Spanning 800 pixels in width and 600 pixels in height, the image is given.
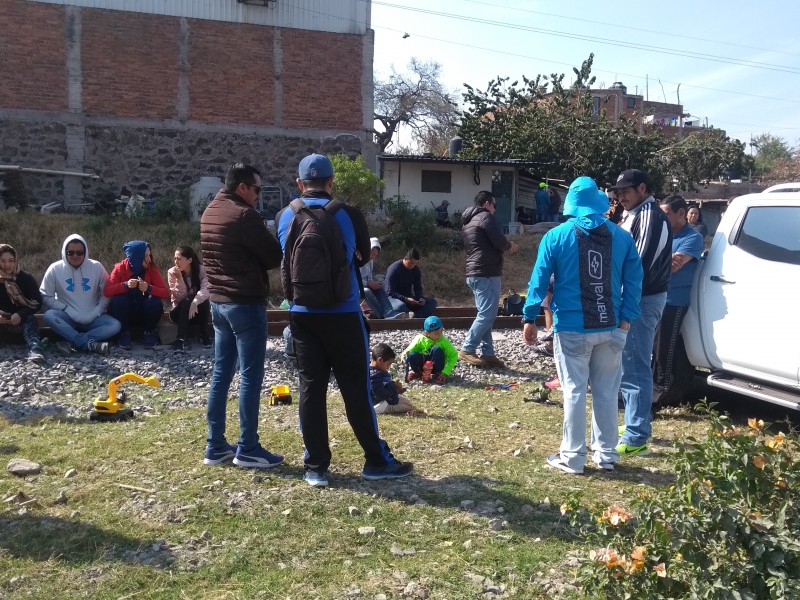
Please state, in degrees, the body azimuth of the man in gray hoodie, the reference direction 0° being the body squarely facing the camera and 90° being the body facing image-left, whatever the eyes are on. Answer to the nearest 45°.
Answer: approximately 0°

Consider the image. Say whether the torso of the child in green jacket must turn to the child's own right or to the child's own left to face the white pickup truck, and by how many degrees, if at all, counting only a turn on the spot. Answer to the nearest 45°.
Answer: approximately 45° to the child's own left

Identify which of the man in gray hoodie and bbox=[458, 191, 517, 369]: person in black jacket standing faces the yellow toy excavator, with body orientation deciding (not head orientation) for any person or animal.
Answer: the man in gray hoodie

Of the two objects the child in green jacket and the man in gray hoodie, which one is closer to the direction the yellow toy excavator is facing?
the child in green jacket

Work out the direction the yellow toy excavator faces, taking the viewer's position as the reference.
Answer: facing to the right of the viewer

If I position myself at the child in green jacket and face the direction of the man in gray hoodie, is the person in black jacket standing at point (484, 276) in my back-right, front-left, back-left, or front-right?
back-right

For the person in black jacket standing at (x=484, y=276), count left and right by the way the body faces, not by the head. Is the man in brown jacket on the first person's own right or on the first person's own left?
on the first person's own right

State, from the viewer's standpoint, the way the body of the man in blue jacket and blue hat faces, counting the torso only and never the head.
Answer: away from the camera

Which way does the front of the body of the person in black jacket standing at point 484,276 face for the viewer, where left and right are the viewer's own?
facing to the right of the viewer
